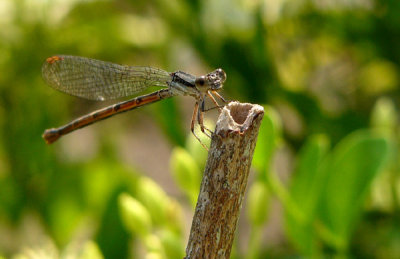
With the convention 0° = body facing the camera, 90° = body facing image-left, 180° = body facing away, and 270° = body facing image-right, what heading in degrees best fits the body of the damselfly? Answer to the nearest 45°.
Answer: approximately 270°

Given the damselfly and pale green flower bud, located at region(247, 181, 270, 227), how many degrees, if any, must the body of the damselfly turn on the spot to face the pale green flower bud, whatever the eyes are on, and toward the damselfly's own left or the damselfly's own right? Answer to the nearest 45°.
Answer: approximately 45° to the damselfly's own left

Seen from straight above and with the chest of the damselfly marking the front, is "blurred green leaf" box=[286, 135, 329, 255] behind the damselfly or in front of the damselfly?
in front
